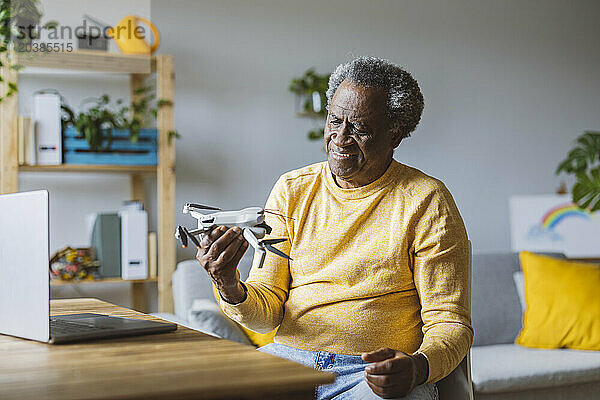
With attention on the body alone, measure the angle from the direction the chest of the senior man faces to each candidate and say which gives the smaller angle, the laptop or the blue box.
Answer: the laptop

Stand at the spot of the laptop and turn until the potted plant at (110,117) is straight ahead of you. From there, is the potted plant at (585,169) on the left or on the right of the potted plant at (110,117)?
right

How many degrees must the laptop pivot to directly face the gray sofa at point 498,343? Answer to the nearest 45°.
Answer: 0° — it already faces it

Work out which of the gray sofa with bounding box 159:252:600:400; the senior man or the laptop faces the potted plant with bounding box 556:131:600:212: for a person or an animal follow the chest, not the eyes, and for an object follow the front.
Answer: the laptop

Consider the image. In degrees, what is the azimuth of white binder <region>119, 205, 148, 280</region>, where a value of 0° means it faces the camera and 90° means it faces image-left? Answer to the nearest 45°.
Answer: approximately 0°

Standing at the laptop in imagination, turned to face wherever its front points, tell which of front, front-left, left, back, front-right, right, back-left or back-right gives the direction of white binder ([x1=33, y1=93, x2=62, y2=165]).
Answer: front-left

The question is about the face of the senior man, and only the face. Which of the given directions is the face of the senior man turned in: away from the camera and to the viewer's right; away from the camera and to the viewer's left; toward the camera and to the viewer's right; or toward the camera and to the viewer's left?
toward the camera and to the viewer's left

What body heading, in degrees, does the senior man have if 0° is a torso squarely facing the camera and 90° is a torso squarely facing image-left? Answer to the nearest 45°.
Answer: approximately 45°

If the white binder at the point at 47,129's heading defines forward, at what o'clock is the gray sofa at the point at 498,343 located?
The gray sofa is roughly at 10 o'clock from the white binder.

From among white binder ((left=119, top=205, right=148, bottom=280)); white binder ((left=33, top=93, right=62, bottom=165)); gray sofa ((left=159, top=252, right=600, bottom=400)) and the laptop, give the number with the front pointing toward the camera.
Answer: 3
